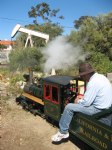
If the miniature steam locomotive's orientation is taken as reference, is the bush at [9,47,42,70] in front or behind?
in front

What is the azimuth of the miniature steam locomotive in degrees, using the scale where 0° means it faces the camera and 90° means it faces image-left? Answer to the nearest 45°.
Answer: approximately 135°

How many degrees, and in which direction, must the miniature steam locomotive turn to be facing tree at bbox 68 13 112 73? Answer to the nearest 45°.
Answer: approximately 45° to its right
